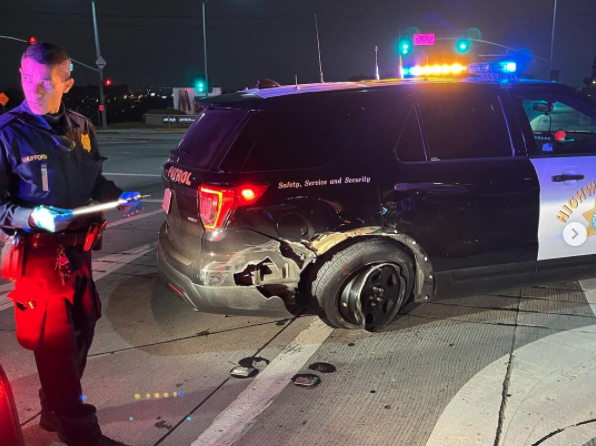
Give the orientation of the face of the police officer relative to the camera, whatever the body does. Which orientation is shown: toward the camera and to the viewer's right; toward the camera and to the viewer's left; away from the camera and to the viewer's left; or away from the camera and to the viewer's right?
toward the camera and to the viewer's left

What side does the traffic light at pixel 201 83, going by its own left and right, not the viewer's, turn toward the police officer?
front

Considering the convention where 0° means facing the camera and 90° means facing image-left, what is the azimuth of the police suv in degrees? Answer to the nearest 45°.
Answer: approximately 225°

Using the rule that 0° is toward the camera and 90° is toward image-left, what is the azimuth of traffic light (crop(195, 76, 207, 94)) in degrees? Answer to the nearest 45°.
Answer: approximately 0°

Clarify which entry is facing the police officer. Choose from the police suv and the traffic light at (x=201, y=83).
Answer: the traffic light

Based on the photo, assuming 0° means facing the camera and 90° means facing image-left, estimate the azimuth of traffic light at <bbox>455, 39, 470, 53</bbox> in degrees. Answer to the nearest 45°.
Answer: approximately 0°

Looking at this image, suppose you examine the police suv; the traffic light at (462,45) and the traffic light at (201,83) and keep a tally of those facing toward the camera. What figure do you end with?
2

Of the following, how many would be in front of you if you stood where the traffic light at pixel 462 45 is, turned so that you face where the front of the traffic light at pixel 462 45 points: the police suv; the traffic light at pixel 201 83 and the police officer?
2

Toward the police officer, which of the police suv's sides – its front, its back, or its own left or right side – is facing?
back

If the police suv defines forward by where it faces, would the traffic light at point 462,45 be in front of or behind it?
in front

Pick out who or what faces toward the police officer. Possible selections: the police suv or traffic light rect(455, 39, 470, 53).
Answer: the traffic light

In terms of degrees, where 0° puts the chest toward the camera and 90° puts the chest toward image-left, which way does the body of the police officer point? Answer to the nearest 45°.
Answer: approximately 315°
